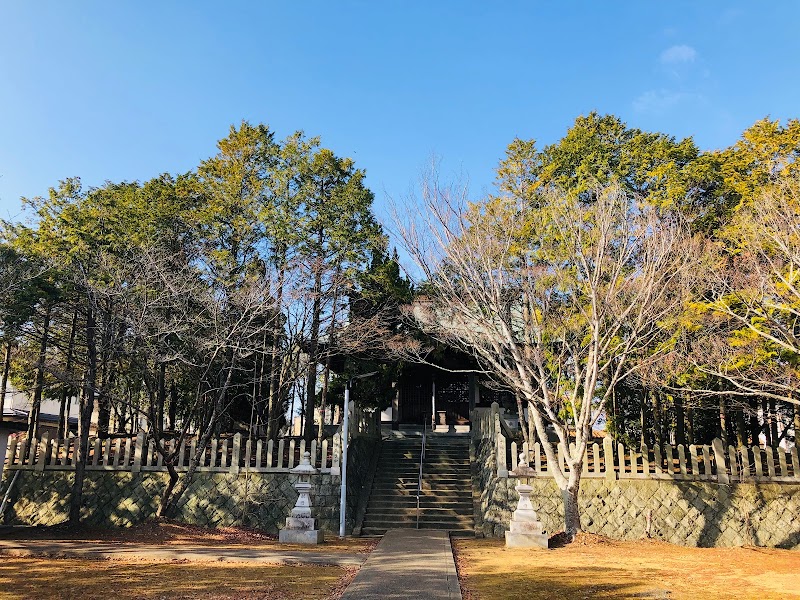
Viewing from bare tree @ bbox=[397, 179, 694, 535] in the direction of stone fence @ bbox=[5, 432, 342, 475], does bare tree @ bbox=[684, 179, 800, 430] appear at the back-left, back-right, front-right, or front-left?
back-right

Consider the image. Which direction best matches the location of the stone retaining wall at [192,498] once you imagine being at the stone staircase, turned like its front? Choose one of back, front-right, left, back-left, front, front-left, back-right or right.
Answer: right

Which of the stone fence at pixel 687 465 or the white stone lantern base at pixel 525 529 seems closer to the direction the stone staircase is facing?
the white stone lantern base

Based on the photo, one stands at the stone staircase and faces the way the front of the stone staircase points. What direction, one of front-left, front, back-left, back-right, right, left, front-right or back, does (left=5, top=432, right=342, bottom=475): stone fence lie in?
right

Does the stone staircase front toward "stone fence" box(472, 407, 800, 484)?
no

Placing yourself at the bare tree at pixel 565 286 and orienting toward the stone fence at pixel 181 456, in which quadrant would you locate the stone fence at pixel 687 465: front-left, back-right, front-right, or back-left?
back-right

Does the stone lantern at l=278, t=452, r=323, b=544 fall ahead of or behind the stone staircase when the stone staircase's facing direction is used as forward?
ahead

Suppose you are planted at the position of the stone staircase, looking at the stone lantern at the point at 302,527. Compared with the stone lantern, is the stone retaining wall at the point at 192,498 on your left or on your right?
right

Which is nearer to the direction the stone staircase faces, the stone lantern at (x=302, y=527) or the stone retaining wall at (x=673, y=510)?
the stone lantern

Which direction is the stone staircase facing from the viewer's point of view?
toward the camera
